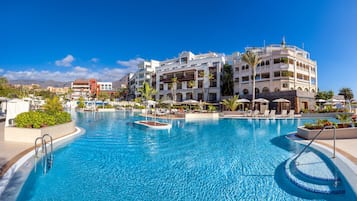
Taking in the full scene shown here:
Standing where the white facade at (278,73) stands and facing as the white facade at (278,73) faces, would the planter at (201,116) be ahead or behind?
ahead

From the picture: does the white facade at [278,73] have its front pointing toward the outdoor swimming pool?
yes

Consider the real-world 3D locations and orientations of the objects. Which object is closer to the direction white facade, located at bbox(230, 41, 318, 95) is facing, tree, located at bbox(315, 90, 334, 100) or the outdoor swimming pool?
the outdoor swimming pool

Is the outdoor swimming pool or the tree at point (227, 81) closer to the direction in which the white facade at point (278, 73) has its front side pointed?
the outdoor swimming pool

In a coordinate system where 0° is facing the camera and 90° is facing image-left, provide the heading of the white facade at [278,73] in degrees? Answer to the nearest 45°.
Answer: approximately 0°

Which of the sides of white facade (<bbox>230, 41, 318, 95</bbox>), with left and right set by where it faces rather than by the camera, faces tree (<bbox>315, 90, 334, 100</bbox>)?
left
